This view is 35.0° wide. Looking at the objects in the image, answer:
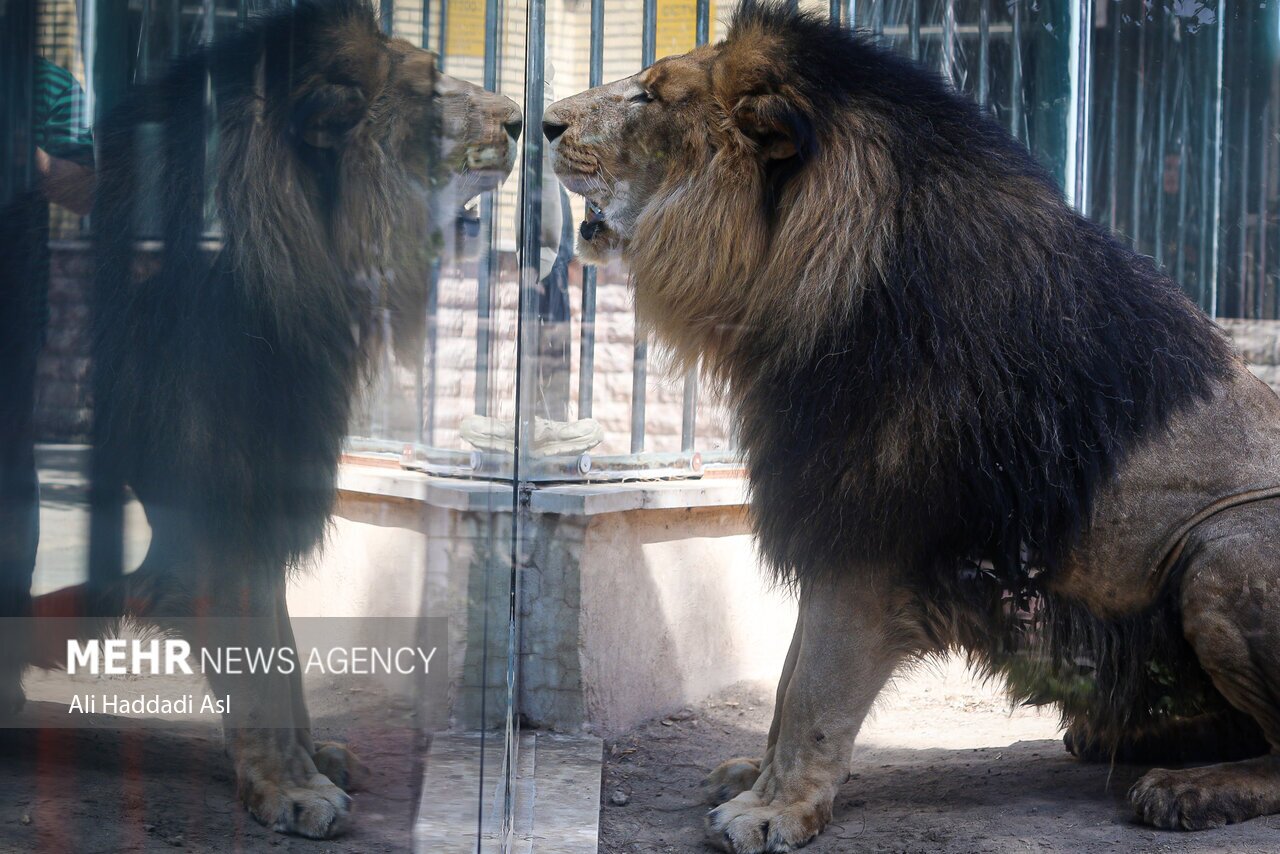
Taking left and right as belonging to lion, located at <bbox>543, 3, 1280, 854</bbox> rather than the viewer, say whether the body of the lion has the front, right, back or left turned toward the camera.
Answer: left

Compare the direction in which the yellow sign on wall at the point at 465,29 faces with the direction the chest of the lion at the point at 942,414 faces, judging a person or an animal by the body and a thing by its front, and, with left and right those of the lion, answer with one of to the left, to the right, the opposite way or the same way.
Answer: to the left

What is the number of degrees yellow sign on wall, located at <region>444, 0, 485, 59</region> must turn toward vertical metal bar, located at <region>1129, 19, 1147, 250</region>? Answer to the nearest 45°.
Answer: approximately 135° to its left

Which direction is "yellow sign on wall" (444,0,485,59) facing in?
toward the camera

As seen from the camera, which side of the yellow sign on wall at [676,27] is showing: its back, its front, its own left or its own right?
front

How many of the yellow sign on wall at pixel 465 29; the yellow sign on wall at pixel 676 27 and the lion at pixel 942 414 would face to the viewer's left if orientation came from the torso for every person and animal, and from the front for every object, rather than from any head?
1
